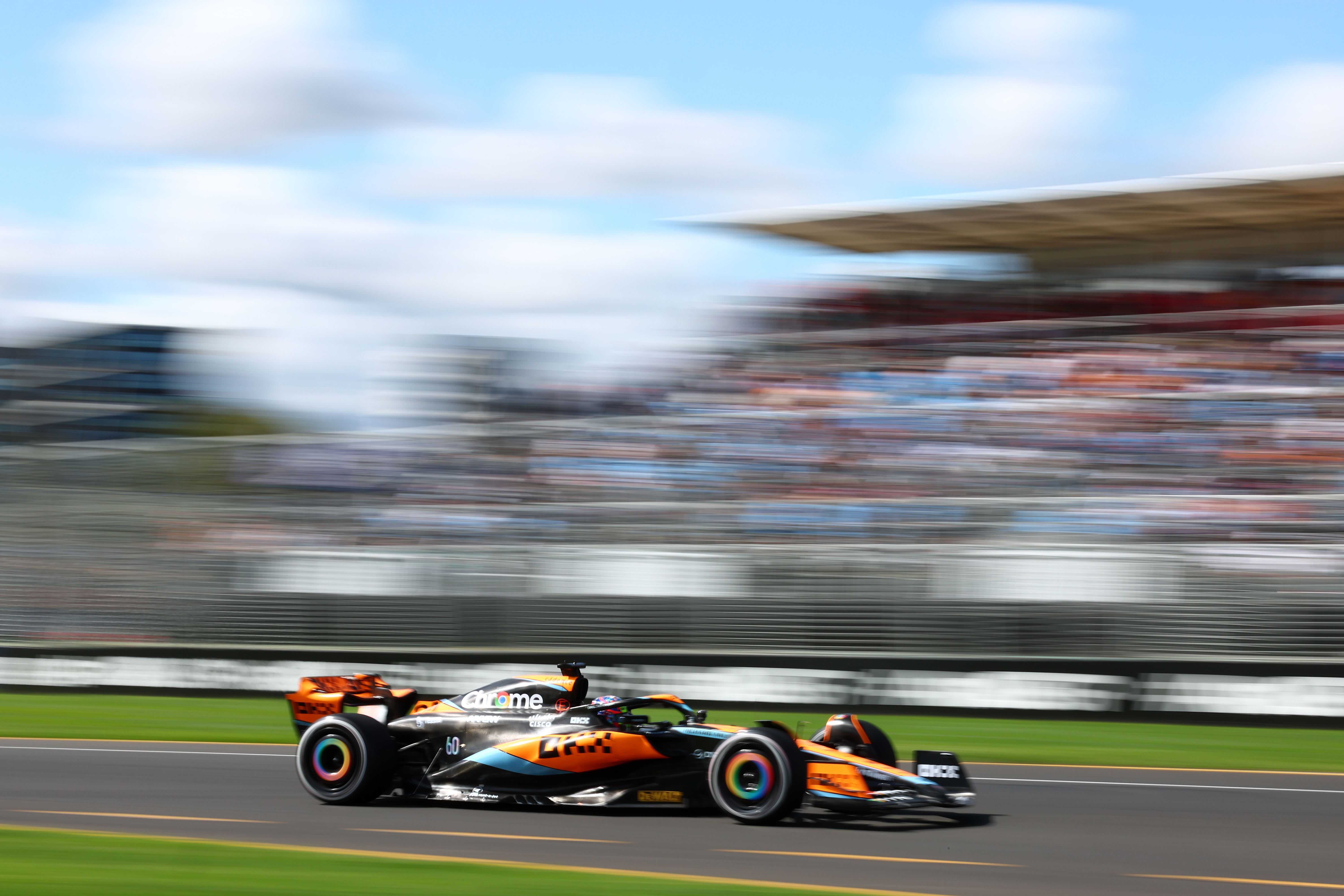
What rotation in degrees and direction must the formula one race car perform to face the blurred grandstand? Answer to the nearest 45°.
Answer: approximately 135° to its left

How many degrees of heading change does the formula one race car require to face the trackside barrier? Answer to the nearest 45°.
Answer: approximately 135° to its left

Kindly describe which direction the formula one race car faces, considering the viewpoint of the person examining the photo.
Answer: facing the viewer and to the right of the viewer

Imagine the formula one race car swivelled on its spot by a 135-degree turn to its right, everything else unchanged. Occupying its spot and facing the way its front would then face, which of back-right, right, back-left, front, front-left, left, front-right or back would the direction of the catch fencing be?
right
